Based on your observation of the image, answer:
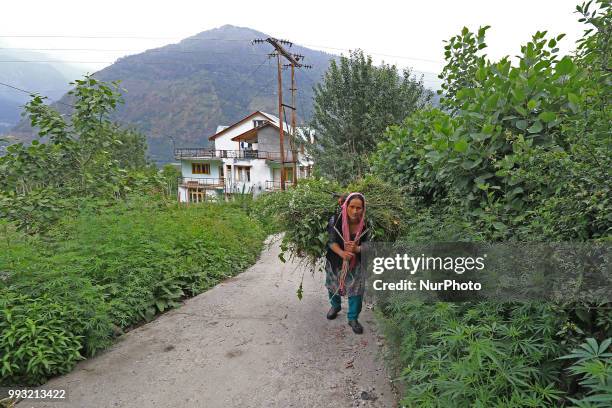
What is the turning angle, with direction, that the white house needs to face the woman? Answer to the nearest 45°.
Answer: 0° — it already faces them

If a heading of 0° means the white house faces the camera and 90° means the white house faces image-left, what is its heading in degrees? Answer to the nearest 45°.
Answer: approximately 0°

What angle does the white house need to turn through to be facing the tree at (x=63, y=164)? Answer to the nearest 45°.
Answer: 0° — it already faces it
